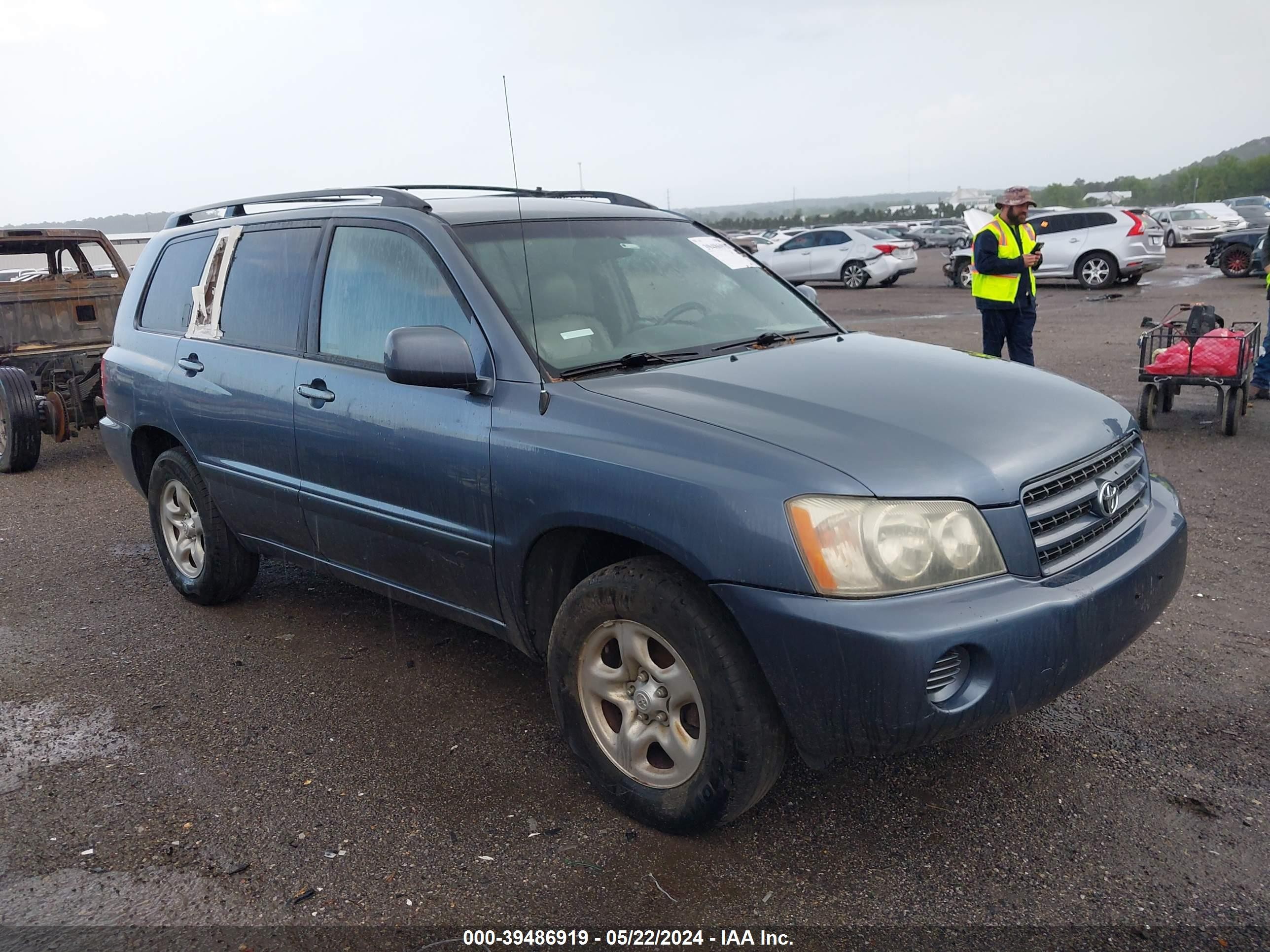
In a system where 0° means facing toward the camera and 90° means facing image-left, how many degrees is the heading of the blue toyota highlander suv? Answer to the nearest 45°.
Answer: approximately 315°

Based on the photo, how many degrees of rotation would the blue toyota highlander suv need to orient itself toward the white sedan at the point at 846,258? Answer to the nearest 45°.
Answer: approximately 135° to its left

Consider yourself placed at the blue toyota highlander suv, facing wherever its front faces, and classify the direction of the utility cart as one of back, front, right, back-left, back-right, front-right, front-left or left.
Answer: left

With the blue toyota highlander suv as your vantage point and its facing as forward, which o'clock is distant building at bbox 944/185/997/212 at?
The distant building is roughly at 8 o'clock from the blue toyota highlander suv.

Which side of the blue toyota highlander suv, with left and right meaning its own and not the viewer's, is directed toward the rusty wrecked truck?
back

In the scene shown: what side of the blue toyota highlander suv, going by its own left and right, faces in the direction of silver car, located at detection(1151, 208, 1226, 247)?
left

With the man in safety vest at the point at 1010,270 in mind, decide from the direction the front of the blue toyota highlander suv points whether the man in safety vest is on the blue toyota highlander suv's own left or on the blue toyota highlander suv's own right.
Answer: on the blue toyota highlander suv's own left

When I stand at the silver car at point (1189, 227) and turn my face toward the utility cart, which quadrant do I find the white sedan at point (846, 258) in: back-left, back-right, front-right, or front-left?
front-right

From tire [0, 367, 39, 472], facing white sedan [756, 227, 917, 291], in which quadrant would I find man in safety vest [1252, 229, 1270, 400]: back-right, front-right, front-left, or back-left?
front-right

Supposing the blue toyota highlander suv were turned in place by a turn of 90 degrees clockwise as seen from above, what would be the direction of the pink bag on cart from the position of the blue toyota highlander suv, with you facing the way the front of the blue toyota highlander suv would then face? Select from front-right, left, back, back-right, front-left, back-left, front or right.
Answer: back

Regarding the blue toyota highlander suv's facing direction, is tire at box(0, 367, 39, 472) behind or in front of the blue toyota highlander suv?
behind

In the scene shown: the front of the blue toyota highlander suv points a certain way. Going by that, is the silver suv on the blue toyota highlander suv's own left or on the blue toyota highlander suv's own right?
on the blue toyota highlander suv's own left
